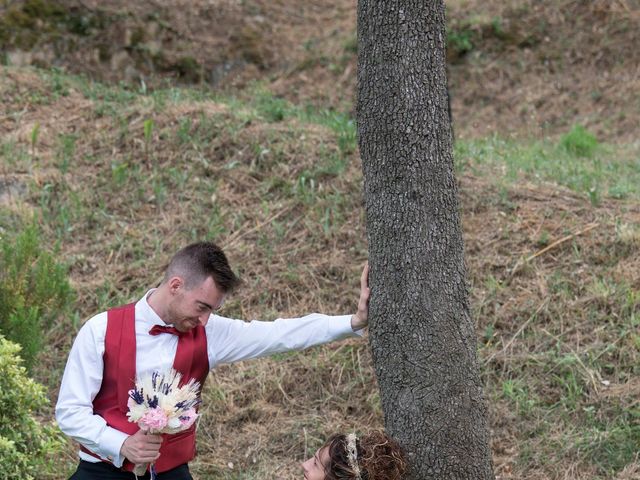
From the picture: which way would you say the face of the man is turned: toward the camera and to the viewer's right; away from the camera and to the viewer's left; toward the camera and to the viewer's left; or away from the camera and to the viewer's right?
toward the camera and to the viewer's right

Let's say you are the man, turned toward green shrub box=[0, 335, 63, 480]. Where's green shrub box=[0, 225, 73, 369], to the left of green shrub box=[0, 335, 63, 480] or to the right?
right

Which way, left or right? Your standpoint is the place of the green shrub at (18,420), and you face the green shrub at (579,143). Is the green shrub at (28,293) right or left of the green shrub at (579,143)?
left
